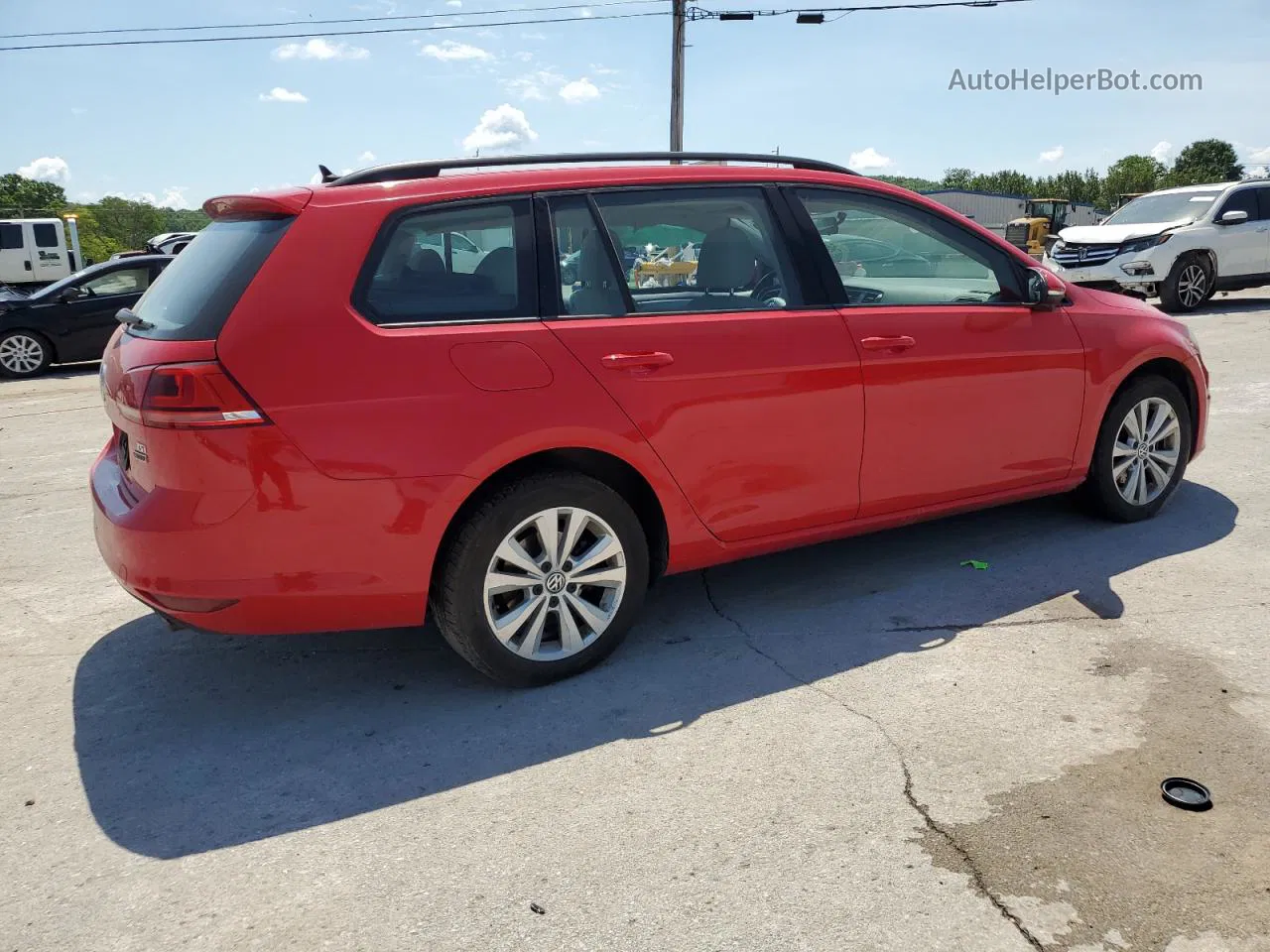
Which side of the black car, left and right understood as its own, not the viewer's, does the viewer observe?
left

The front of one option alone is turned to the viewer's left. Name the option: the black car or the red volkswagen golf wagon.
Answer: the black car

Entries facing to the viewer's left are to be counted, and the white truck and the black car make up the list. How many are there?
2

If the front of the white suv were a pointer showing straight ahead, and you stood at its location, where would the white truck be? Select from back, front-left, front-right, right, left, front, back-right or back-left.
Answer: front-right

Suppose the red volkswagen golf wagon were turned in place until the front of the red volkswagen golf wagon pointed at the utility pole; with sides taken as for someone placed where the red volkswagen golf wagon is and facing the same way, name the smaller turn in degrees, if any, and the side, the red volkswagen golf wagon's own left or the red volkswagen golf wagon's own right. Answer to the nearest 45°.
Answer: approximately 45° to the red volkswagen golf wagon's own left

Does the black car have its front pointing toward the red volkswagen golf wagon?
no

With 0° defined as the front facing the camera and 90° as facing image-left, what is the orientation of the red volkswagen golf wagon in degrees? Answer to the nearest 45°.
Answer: approximately 225°

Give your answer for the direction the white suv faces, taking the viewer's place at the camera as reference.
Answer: facing the viewer and to the left of the viewer

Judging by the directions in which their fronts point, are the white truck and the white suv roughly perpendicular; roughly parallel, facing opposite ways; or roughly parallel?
roughly parallel

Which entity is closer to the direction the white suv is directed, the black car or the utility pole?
the black car

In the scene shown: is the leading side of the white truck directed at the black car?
no

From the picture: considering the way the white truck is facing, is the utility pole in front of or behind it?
behind

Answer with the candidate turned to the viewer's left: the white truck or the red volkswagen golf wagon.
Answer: the white truck

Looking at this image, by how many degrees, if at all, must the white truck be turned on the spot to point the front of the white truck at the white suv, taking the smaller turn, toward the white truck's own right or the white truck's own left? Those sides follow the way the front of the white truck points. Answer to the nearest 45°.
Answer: approximately 135° to the white truck's own left

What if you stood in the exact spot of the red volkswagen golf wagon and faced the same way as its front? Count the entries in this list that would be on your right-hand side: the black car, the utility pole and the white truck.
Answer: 0

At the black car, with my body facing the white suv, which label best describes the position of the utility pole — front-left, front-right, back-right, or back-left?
front-left

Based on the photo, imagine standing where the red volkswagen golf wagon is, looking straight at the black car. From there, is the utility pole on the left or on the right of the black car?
right

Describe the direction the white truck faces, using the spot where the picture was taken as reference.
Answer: facing to the left of the viewer

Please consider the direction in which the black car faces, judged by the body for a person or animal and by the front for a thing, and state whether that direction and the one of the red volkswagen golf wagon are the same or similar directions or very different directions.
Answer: very different directions

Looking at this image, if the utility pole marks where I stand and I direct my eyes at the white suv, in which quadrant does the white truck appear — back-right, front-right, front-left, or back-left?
back-right

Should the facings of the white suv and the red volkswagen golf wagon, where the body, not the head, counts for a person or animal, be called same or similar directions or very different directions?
very different directions

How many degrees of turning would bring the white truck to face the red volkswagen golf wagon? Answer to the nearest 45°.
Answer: approximately 90° to its left
